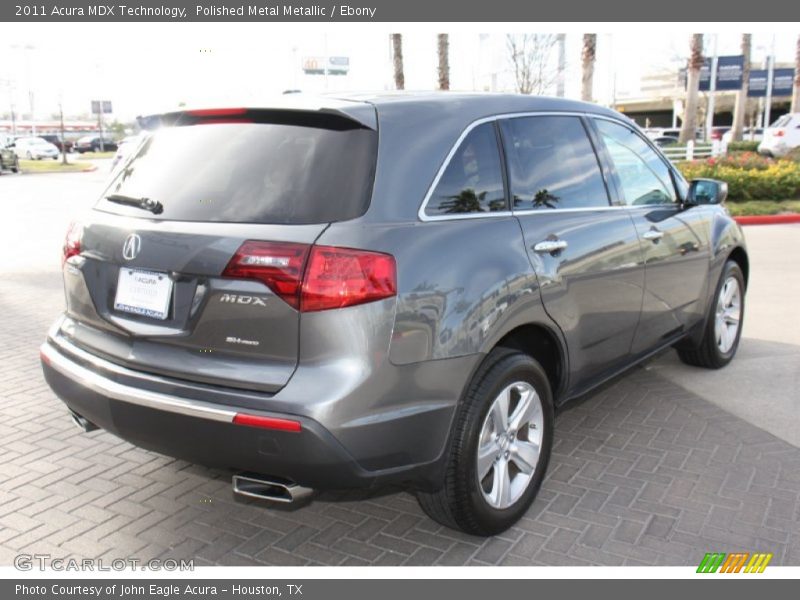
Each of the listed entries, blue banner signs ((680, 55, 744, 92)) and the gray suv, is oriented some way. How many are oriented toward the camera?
1

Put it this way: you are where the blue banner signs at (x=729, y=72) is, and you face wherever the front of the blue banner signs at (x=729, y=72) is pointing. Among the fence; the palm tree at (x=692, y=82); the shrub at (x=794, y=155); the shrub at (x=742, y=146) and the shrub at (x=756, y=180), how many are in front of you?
5

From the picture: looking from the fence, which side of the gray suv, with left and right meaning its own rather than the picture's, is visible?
front

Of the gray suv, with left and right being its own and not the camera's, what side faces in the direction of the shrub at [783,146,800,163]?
front

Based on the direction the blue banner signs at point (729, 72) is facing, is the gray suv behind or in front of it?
in front

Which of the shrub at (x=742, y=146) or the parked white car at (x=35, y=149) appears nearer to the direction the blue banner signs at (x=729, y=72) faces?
the shrub

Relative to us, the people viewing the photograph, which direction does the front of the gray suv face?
facing away from the viewer and to the right of the viewer

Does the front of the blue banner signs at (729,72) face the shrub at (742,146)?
yes

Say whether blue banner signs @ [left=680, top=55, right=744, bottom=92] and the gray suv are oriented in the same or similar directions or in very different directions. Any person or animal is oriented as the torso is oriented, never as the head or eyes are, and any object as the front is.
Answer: very different directions

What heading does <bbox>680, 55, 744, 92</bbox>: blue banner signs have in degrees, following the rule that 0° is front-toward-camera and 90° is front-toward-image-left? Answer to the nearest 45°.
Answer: approximately 0°
